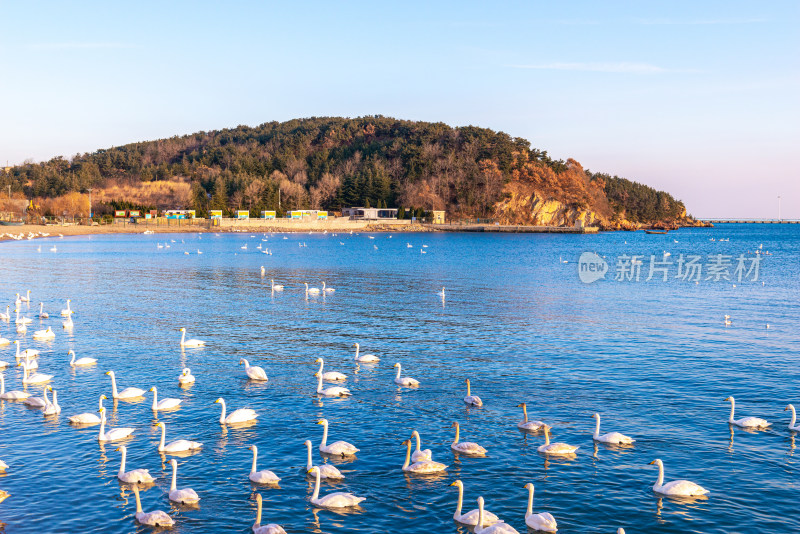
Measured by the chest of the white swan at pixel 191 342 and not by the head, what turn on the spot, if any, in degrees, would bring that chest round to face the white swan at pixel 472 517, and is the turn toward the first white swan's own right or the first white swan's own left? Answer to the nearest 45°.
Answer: approximately 90° to the first white swan's own left

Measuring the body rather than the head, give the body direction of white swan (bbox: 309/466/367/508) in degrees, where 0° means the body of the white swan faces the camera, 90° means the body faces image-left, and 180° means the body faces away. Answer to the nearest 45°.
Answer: approximately 90°

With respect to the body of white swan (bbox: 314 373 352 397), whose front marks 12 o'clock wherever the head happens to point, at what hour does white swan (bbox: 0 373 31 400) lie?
white swan (bbox: 0 373 31 400) is roughly at 12 o'clock from white swan (bbox: 314 373 352 397).

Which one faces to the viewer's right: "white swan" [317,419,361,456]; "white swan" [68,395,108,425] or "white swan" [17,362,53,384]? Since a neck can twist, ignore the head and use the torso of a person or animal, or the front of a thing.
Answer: "white swan" [68,395,108,425]

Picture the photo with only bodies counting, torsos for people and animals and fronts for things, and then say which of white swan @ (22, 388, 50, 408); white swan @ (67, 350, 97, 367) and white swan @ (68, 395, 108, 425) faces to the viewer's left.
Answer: white swan @ (67, 350, 97, 367)

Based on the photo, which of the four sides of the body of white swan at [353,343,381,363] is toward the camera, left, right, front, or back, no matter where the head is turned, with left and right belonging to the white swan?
left

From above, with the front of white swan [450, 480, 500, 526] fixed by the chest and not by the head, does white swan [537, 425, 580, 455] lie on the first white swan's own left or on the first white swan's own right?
on the first white swan's own right

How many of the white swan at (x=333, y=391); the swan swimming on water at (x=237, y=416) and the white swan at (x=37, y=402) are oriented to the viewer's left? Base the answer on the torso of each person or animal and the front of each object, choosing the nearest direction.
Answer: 2

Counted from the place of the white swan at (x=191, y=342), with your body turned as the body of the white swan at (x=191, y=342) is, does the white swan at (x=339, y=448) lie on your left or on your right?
on your left

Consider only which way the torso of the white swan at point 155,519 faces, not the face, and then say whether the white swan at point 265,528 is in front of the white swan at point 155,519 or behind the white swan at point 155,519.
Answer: behind

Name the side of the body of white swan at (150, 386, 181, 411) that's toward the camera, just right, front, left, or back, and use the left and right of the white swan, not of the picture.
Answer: left

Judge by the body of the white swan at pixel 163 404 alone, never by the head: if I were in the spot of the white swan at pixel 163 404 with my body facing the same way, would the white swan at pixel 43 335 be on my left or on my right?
on my right

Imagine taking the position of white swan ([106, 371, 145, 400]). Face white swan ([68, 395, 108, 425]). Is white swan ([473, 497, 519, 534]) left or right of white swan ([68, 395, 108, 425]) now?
left

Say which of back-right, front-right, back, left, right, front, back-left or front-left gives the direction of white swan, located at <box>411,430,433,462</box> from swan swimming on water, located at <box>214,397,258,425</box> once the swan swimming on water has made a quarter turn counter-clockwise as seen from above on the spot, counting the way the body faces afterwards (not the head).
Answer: front-left

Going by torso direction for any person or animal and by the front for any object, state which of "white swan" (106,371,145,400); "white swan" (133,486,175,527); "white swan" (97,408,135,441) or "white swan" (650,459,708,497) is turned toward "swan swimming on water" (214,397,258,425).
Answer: "white swan" (650,459,708,497)

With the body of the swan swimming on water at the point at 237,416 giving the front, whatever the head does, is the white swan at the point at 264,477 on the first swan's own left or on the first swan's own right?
on the first swan's own left
